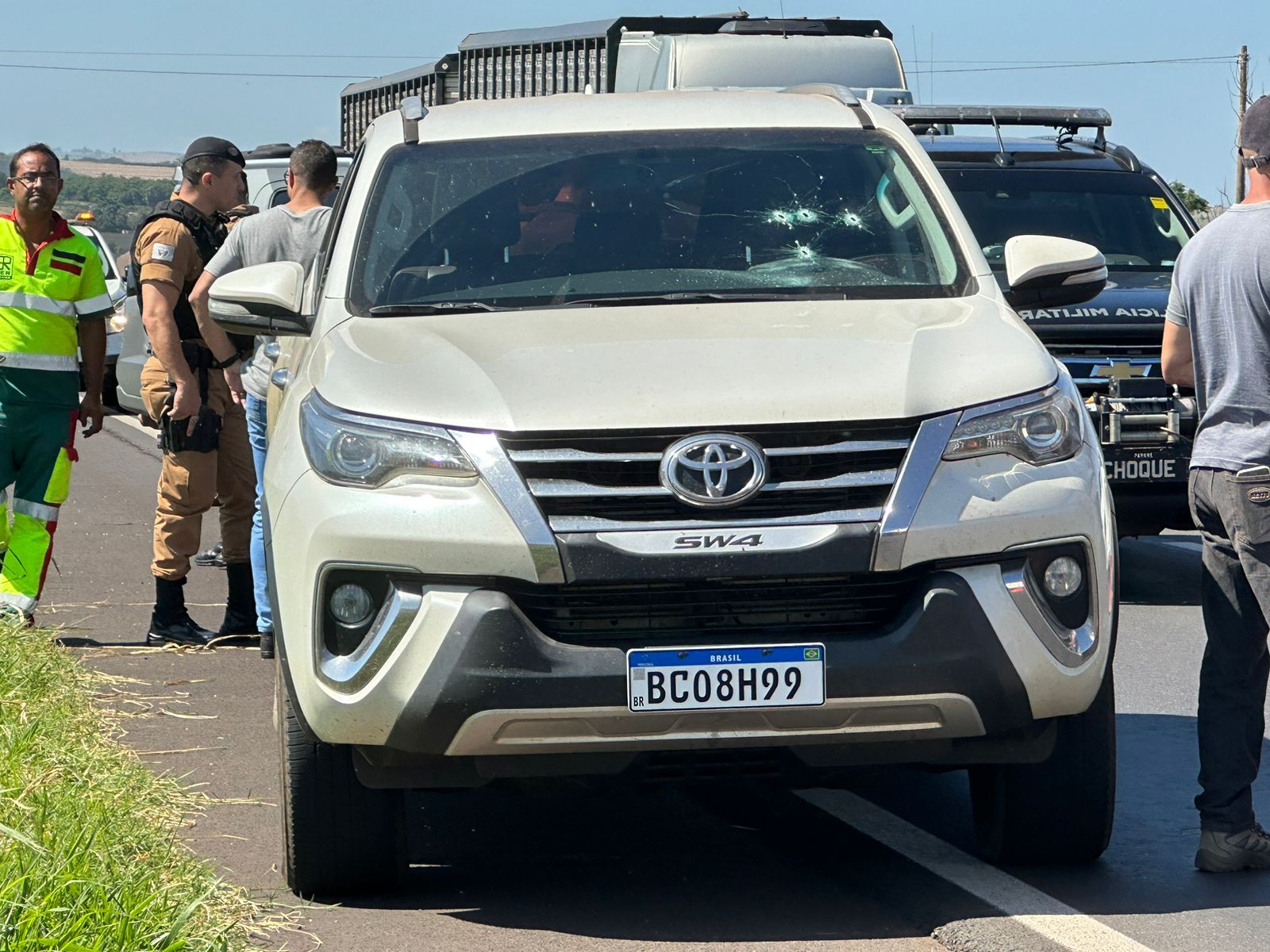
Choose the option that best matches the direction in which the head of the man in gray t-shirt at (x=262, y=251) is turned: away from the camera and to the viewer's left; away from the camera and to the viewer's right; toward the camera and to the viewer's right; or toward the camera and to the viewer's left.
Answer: away from the camera and to the viewer's left

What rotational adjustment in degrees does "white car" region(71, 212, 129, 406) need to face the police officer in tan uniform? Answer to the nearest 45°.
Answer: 0° — it already faces them

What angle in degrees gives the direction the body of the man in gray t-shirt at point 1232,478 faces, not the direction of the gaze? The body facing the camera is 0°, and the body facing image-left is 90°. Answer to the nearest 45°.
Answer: approximately 135°

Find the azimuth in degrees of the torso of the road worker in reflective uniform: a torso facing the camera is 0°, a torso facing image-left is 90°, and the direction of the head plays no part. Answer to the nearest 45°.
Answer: approximately 0°

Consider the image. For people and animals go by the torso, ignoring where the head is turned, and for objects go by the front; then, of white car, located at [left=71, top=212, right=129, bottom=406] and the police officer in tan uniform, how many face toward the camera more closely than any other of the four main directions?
1

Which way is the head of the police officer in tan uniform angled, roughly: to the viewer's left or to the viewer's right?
to the viewer's right

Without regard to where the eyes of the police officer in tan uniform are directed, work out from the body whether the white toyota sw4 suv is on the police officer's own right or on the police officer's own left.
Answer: on the police officer's own right

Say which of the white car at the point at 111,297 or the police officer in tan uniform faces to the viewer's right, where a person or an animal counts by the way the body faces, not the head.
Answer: the police officer in tan uniform

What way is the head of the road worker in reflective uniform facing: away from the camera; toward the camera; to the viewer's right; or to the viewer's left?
toward the camera

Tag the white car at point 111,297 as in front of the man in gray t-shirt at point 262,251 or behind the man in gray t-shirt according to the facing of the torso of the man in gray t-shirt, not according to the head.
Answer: in front

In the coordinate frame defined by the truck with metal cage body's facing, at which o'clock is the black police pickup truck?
The black police pickup truck is roughly at 1 o'clock from the truck with metal cage body.

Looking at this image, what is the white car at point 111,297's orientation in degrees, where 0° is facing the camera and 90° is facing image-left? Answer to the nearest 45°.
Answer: approximately 0°

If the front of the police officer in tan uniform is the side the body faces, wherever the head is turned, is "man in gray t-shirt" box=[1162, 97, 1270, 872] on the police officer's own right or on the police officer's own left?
on the police officer's own right

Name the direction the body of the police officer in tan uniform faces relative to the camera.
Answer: to the viewer's right

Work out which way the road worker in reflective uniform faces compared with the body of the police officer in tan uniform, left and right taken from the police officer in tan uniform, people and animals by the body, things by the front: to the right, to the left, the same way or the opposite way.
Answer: to the right
